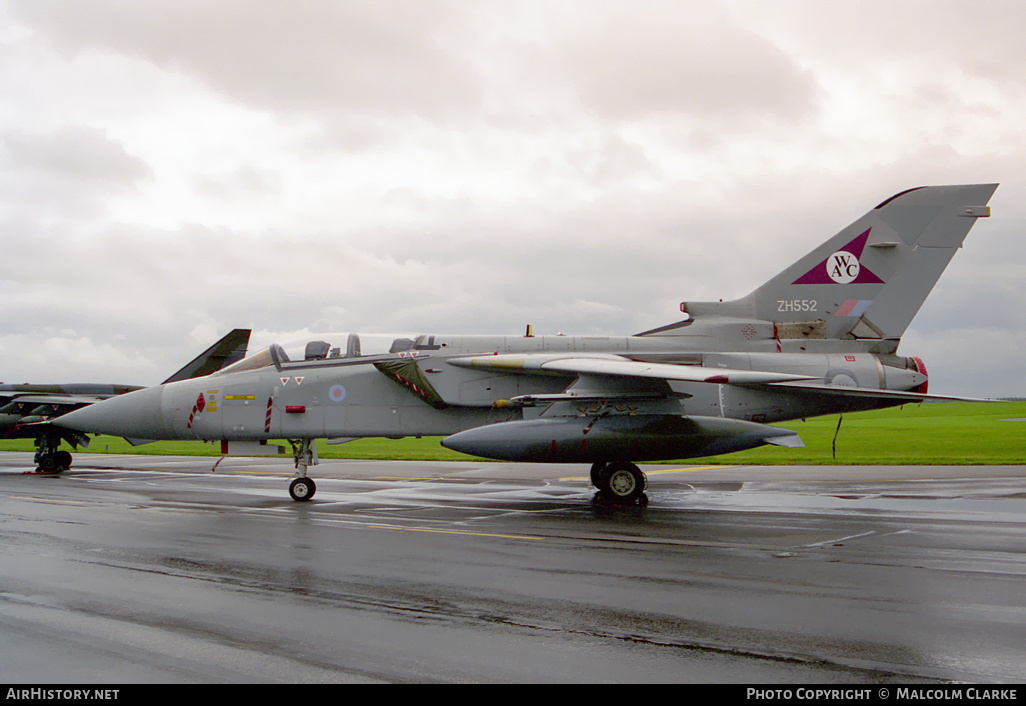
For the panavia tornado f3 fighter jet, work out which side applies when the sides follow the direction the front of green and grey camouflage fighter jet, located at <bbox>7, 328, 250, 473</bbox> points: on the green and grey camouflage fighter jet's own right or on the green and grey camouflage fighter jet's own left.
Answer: on the green and grey camouflage fighter jet's own left

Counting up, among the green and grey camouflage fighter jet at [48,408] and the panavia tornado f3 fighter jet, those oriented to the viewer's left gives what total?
2

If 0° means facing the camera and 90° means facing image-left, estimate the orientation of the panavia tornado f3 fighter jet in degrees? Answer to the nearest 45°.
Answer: approximately 90°

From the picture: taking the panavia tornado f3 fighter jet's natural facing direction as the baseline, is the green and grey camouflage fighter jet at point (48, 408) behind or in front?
in front

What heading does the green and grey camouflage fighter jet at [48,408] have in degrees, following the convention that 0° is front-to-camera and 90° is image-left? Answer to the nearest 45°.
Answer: approximately 90°
